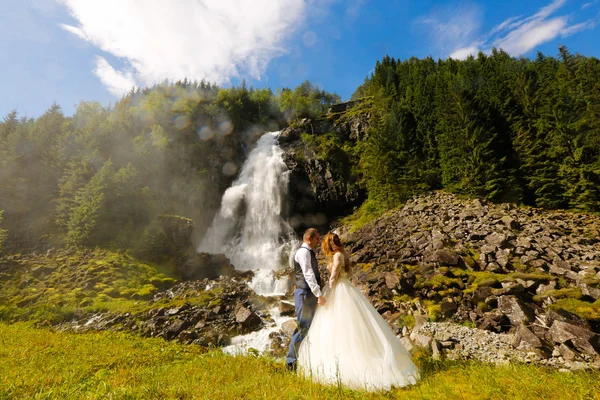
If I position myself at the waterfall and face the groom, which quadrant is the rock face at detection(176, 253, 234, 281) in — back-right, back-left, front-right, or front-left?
front-right

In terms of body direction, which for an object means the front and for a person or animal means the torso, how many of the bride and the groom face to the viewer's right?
1

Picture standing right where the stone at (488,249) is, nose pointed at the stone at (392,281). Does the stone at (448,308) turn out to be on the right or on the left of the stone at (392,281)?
left

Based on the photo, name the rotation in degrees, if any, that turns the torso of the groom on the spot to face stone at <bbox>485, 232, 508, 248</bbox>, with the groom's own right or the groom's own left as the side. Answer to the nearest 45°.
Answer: approximately 45° to the groom's own left

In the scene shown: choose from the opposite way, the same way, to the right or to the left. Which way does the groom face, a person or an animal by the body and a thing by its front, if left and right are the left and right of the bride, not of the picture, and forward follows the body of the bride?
the opposite way

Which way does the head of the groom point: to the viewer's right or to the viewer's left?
to the viewer's right

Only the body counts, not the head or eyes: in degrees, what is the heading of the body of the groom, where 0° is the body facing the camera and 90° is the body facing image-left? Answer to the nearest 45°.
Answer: approximately 270°

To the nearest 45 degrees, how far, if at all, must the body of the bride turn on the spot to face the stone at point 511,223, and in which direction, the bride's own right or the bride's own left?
approximately 135° to the bride's own right

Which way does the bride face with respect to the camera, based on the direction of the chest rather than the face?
to the viewer's left

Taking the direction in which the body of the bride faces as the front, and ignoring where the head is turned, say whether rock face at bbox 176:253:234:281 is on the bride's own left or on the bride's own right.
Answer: on the bride's own right

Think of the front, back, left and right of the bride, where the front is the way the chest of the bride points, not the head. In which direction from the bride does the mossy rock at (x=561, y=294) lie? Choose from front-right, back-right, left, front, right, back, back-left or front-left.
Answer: back-right

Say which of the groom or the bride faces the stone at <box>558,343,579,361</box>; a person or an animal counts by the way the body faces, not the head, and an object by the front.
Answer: the groom
